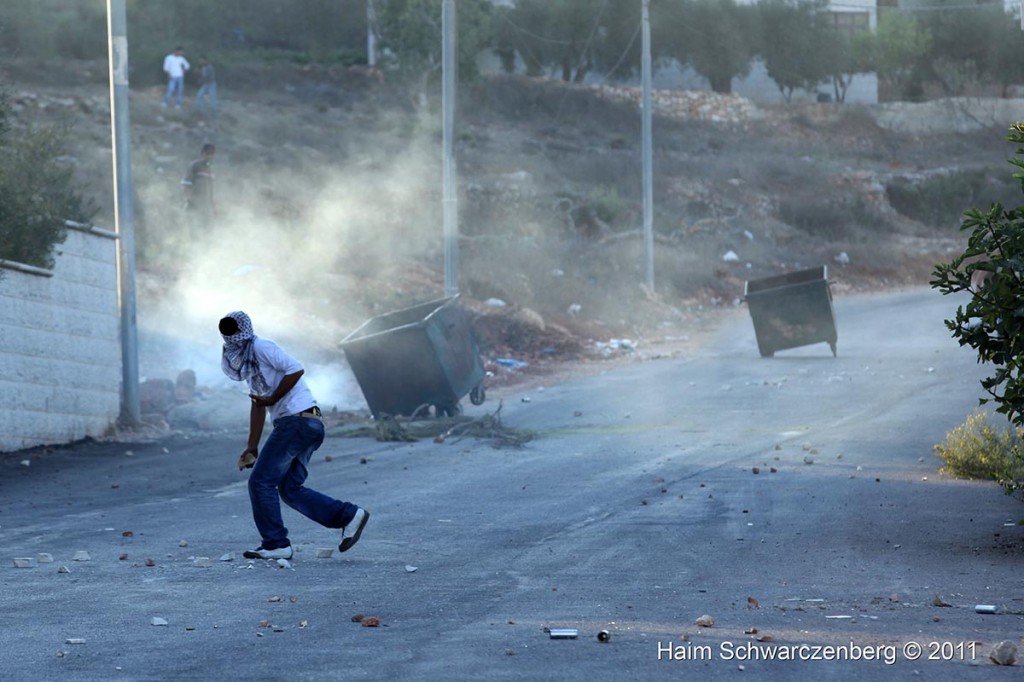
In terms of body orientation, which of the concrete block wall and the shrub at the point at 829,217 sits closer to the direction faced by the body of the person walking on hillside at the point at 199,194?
the shrub

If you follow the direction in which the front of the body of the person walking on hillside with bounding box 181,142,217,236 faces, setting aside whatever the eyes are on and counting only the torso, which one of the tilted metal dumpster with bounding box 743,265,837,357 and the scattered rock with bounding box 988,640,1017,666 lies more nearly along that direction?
the tilted metal dumpster

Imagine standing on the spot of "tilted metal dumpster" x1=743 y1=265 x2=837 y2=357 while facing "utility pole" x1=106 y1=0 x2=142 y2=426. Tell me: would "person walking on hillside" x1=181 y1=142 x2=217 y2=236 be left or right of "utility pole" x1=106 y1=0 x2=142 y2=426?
right

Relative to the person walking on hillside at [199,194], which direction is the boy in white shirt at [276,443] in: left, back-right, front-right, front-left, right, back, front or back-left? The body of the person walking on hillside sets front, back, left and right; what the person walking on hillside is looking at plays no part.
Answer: right

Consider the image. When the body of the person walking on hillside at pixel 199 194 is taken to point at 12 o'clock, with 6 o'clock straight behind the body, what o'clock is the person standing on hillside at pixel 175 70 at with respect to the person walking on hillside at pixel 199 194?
the person standing on hillside at pixel 175 70 is roughly at 9 o'clock from the person walking on hillside at pixel 199 194.

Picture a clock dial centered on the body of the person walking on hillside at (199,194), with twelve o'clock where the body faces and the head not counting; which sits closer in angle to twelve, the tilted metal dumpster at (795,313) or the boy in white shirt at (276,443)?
the tilted metal dumpster

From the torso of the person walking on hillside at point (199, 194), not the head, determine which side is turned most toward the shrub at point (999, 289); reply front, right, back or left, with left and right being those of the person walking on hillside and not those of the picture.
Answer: right

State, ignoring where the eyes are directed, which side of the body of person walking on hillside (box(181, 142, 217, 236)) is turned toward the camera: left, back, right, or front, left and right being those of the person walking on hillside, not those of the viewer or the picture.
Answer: right
